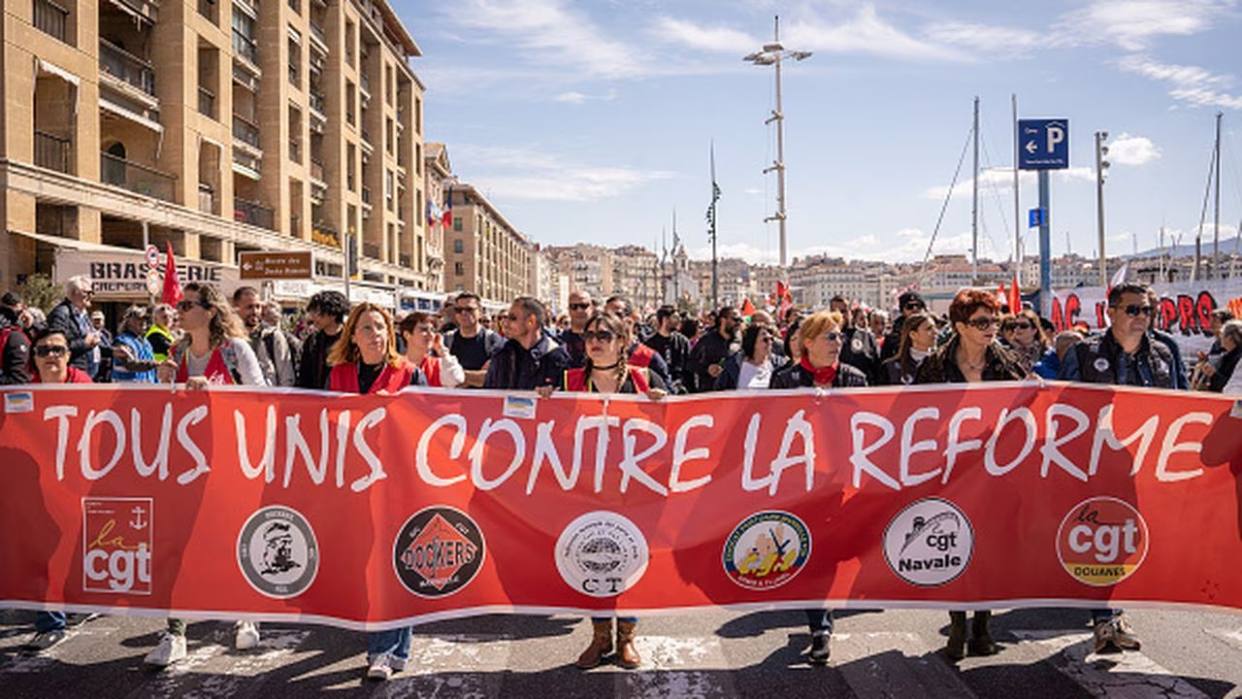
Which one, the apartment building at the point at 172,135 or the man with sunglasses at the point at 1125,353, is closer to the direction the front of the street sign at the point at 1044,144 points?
the man with sunglasses

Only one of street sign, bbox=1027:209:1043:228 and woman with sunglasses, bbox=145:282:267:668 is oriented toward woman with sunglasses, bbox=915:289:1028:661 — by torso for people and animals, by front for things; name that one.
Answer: the street sign

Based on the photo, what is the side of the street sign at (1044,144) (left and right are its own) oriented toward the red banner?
front

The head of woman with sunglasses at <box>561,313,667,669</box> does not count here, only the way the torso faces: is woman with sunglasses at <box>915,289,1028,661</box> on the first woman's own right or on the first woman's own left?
on the first woman's own left

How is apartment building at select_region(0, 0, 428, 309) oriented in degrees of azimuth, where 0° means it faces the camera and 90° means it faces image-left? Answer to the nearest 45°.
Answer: approximately 315°

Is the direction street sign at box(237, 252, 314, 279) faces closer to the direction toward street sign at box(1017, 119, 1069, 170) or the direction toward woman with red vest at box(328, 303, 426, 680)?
the woman with red vest

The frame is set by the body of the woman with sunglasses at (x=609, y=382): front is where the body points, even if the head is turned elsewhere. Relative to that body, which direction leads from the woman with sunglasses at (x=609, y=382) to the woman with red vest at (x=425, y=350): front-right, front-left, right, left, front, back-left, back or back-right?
back-right

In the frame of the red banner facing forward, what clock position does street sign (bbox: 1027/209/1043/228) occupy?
The street sign is roughly at 7 o'clock from the red banner.

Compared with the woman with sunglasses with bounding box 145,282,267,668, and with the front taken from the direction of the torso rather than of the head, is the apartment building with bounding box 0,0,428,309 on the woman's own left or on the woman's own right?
on the woman's own right

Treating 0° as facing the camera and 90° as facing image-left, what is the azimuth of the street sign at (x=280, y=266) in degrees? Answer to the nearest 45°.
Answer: approximately 0°

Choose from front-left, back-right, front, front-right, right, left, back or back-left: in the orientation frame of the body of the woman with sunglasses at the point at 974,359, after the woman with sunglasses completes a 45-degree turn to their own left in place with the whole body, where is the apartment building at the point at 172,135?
back

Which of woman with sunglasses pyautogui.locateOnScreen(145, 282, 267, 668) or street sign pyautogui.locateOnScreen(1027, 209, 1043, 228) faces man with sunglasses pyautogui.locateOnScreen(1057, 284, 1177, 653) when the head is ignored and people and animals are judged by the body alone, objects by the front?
the street sign
